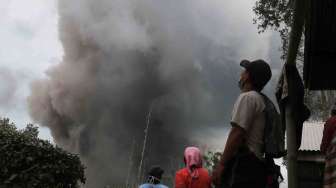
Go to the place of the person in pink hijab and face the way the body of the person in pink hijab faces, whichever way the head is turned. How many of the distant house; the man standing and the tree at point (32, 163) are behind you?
1

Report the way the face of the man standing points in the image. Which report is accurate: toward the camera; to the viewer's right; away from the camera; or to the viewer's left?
to the viewer's left

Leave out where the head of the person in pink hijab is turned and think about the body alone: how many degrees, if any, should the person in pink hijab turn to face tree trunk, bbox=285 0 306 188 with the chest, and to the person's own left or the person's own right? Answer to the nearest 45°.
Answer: approximately 135° to the person's own right

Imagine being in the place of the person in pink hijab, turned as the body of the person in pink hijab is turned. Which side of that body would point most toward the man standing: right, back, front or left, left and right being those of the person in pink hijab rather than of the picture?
back

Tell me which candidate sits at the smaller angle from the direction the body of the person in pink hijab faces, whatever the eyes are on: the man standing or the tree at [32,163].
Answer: the tree

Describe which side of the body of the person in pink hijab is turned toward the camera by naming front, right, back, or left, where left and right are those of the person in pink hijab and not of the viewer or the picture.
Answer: back

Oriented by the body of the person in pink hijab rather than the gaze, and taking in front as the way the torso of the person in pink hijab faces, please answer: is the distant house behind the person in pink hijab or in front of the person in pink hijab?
in front

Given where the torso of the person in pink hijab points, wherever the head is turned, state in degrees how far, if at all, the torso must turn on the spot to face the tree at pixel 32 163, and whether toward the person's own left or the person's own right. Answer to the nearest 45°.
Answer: approximately 45° to the person's own left

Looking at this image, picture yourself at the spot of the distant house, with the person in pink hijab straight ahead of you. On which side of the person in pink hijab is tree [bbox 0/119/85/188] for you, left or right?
right

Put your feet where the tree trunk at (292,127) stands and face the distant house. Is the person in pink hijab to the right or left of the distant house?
left
